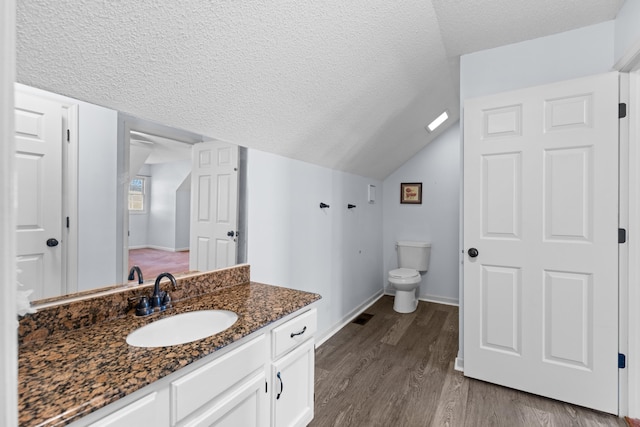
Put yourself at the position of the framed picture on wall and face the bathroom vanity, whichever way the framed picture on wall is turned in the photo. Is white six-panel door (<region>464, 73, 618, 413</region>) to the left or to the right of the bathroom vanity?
left

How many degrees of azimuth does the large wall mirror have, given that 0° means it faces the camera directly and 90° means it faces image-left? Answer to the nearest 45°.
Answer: approximately 315°

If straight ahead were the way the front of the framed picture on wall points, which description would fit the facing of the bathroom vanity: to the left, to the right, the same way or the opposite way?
to the left

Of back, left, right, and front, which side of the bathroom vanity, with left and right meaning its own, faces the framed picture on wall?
left

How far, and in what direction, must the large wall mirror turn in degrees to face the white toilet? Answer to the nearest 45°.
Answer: approximately 45° to its left

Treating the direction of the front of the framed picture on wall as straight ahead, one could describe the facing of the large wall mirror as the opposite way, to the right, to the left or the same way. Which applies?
to the left

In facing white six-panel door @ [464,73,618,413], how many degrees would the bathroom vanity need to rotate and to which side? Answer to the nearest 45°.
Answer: approximately 45° to its left

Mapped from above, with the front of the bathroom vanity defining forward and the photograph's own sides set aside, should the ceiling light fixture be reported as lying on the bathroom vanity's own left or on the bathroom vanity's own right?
on the bathroom vanity's own left
